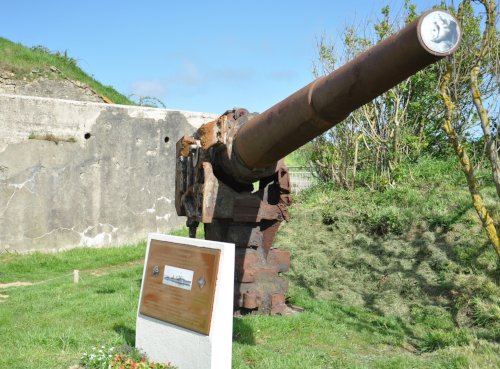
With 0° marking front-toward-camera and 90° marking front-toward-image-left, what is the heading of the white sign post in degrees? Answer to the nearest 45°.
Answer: approximately 45°

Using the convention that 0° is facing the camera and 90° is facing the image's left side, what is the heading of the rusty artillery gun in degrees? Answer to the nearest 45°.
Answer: approximately 315°

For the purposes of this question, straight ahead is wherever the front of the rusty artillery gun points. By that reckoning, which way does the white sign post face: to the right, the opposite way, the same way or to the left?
to the right
